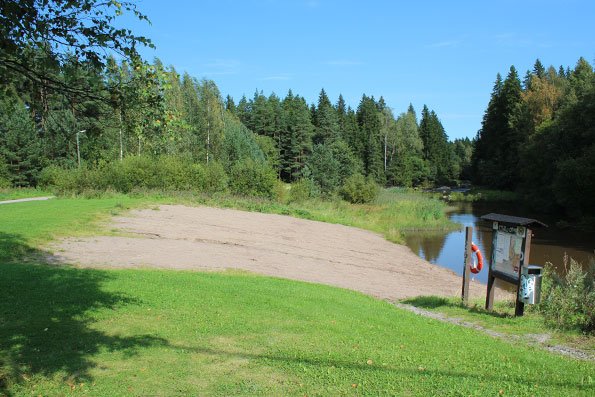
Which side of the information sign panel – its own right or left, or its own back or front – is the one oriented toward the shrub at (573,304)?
left

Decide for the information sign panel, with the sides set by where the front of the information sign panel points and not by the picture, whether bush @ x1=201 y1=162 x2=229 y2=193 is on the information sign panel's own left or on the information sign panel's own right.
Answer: on the information sign panel's own right

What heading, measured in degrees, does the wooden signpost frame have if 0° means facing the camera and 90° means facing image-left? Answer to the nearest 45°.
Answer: approximately 45°

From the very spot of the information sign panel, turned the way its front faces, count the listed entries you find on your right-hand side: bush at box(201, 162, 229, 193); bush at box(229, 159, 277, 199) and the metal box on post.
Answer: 2

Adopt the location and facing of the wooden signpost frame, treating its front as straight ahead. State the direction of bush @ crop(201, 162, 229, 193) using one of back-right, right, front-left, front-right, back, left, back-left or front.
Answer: right

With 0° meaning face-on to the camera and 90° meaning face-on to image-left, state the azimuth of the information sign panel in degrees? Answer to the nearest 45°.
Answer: approximately 45°
